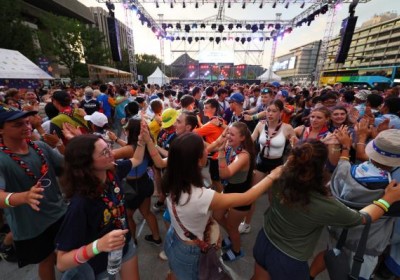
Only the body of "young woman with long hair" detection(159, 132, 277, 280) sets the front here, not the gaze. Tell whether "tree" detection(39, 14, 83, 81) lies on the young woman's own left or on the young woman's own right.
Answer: on the young woman's own left

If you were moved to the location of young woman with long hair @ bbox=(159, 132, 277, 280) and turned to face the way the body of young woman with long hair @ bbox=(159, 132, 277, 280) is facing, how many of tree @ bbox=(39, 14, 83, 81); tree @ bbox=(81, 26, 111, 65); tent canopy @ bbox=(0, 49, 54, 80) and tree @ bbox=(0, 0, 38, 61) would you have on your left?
4

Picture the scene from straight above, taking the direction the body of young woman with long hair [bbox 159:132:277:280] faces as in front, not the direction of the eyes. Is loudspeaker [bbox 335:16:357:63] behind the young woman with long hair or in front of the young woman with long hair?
in front

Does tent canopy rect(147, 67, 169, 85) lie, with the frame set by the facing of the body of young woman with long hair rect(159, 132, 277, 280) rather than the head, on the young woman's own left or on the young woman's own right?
on the young woman's own left

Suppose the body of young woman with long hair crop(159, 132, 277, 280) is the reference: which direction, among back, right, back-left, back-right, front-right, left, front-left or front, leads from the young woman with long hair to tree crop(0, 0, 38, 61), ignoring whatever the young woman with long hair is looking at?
left

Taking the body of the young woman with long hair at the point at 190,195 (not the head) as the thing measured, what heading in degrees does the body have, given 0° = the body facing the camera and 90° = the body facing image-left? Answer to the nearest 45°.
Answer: approximately 225°

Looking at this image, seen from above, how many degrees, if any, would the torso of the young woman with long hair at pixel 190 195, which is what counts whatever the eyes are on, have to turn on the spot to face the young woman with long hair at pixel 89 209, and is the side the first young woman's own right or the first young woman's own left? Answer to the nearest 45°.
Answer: approximately 135° to the first young woman's own left

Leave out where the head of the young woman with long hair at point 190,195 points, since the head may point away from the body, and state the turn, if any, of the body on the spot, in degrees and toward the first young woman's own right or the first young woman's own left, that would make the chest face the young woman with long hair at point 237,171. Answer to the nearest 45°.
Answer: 0° — they already face them
